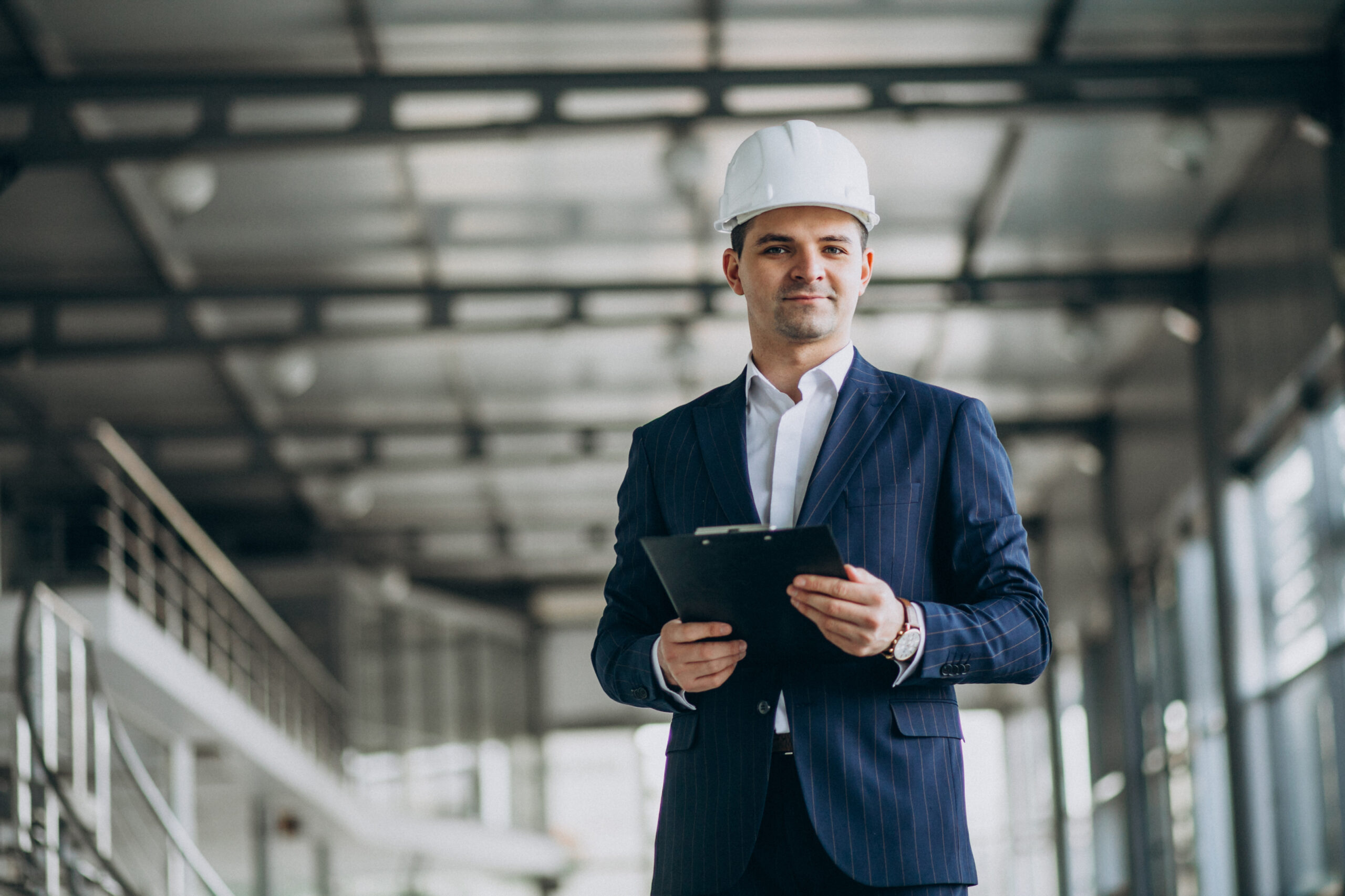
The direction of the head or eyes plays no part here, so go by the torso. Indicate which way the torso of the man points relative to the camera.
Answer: toward the camera

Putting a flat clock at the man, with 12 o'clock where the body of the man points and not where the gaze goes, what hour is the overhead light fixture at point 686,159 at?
The overhead light fixture is roughly at 6 o'clock from the man.

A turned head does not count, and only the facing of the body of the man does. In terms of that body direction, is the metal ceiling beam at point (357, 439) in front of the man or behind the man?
behind

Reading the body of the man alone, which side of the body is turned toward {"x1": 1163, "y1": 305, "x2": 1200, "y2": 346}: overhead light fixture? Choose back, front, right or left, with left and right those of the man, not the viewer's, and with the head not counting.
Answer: back

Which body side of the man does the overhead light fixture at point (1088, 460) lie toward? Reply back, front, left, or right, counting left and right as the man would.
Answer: back
